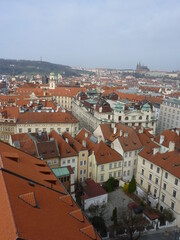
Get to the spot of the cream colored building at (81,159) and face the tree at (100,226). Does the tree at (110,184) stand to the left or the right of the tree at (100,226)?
left

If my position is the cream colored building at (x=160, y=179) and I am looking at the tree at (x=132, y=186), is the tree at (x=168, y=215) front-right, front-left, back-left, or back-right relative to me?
back-left

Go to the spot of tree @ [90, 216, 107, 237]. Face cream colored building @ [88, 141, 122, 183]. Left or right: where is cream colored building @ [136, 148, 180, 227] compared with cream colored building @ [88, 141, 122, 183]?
right

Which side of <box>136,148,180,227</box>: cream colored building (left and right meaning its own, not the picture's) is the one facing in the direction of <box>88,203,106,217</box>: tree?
front

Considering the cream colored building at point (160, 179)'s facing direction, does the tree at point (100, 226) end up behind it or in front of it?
in front

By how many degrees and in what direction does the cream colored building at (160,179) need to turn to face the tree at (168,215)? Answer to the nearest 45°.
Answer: approximately 45° to its left

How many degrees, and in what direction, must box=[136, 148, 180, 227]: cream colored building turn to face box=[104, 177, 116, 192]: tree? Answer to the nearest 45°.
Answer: approximately 45° to its right

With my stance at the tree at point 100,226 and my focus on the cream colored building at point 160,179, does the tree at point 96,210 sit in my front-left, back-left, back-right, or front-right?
front-left

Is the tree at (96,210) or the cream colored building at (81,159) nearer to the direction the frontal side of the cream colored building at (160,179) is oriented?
the tree

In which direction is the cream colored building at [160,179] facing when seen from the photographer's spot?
facing the viewer and to the left of the viewer
